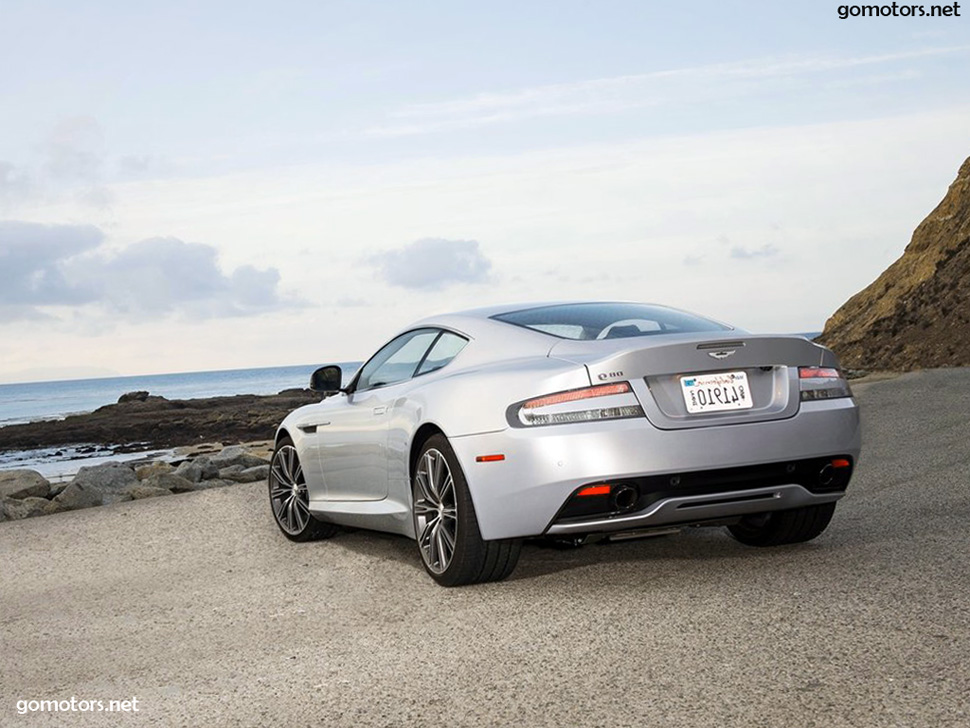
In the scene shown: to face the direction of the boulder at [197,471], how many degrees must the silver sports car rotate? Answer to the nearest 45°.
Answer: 0° — it already faces it

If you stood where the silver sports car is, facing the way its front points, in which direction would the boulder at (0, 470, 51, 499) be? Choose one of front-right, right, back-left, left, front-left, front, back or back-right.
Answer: front

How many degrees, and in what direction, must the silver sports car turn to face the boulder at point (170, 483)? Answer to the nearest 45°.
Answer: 0° — it already faces it

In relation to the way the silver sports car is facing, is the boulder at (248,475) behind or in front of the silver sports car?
in front

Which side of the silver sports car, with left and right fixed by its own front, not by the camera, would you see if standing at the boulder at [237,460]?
front

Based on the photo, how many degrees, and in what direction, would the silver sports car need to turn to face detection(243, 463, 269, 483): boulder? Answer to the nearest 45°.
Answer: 0° — it already faces it

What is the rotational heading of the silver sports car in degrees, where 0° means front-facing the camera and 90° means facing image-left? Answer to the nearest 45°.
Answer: approximately 135°

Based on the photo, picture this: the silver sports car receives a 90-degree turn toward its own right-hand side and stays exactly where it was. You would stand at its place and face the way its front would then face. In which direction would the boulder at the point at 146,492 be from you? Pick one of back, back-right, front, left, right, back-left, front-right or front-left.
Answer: left

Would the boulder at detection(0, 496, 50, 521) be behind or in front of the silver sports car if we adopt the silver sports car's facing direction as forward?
in front

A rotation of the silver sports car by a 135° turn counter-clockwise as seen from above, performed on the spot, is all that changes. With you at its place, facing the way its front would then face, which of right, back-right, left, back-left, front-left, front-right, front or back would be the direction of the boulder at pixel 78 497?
back-right
